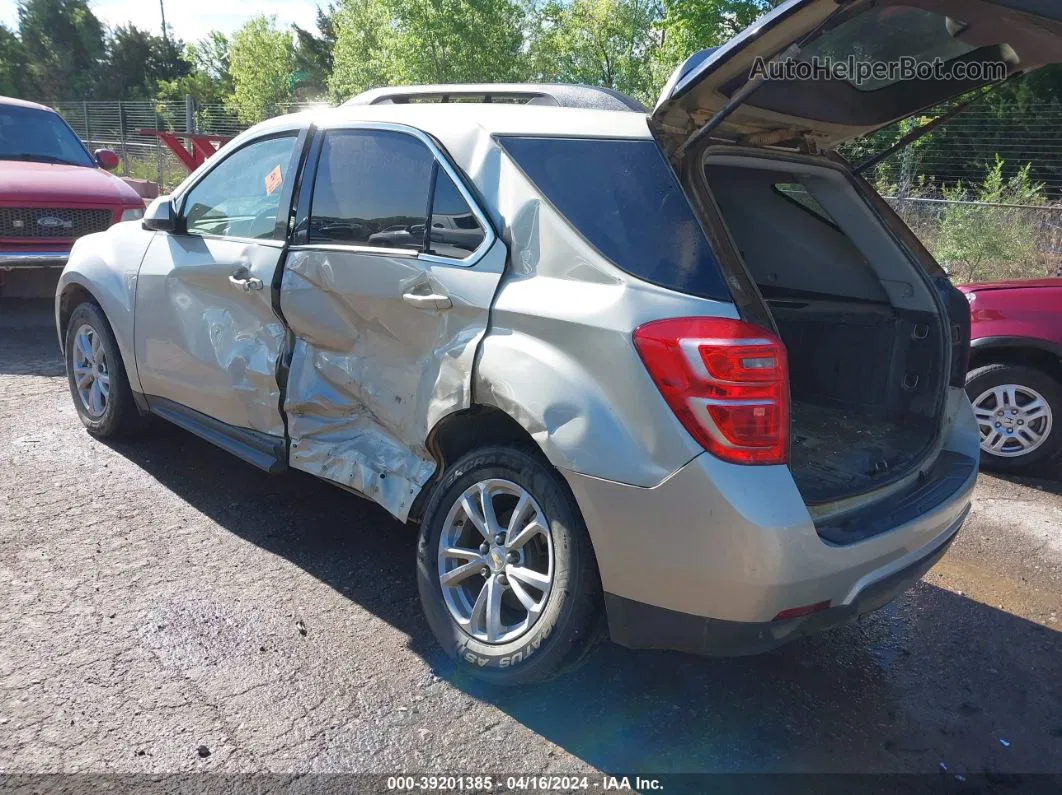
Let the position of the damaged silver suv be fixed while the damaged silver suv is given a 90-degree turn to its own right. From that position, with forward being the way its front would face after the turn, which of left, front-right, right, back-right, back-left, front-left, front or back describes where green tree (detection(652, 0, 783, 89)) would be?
front-left

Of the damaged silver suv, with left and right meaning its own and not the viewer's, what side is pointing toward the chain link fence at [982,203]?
right

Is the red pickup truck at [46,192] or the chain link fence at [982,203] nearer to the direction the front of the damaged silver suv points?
the red pickup truck

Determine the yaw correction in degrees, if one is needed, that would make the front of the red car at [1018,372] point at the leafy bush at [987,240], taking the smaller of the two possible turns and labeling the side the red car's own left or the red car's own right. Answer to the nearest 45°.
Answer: approximately 90° to the red car's own right

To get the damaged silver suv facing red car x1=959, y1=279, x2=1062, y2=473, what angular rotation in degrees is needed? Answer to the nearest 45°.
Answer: approximately 90° to its right

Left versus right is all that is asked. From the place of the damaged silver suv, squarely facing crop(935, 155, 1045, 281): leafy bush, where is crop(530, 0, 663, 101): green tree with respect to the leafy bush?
left

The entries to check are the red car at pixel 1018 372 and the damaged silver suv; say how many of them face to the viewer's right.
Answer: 0

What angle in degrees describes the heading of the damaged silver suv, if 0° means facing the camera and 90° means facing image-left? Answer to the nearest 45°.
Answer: approximately 135°

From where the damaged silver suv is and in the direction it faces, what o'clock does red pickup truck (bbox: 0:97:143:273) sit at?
The red pickup truck is roughly at 12 o'clock from the damaged silver suv.

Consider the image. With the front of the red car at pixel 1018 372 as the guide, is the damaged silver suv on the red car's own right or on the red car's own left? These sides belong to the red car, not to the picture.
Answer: on the red car's own left

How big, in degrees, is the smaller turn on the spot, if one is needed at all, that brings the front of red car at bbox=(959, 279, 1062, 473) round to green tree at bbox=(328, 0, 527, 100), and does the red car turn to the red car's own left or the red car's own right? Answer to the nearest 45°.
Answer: approximately 45° to the red car's own right

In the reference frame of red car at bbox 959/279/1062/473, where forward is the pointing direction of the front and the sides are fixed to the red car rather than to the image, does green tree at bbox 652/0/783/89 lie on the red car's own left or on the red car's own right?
on the red car's own right

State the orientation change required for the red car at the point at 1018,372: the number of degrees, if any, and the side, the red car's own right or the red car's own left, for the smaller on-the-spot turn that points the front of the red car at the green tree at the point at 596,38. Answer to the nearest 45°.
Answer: approximately 45° to the red car's own right

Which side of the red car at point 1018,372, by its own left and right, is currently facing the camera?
left
